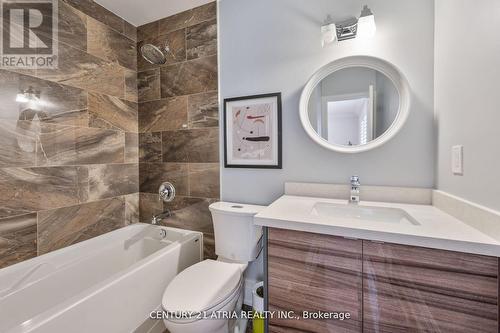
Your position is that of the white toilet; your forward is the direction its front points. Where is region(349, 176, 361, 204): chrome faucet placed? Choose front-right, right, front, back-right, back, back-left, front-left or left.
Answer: back-left

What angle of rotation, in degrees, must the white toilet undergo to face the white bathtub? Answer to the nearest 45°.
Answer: approximately 45° to its right

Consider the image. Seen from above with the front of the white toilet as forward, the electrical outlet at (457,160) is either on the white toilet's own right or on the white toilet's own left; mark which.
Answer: on the white toilet's own left

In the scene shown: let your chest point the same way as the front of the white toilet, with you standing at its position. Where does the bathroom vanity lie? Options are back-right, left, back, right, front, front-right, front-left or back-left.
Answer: left

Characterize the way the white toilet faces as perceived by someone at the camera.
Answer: facing the viewer and to the left of the viewer

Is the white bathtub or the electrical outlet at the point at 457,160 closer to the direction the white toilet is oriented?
the white bathtub
